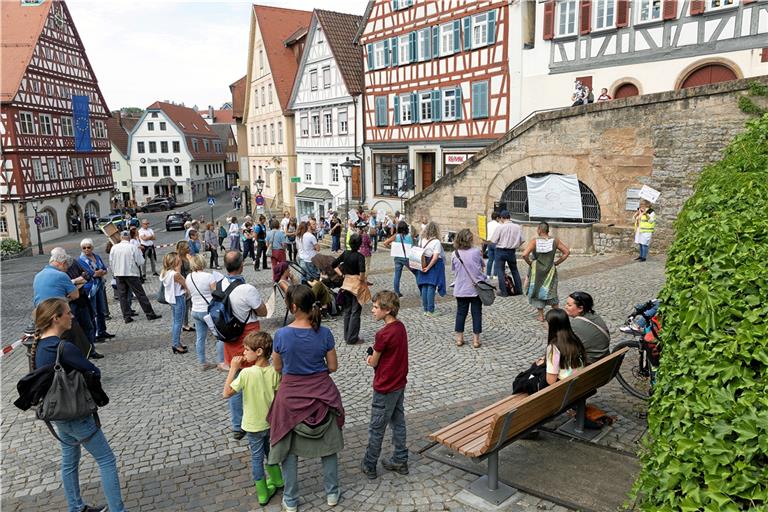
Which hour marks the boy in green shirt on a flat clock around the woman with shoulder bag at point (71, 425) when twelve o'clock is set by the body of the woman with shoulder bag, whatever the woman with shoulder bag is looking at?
The boy in green shirt is roughly at 2 o'clock from the woman with shoulder bag.

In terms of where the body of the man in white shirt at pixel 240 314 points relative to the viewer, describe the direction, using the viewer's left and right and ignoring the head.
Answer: facing away from the viewer and to the right of the viewer

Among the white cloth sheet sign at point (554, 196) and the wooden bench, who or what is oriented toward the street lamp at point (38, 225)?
the wooden bench

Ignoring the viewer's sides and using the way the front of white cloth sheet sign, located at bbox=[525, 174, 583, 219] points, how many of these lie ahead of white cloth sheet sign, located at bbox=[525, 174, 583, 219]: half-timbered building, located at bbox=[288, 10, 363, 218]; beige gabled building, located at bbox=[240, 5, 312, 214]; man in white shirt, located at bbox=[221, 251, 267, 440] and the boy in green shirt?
2

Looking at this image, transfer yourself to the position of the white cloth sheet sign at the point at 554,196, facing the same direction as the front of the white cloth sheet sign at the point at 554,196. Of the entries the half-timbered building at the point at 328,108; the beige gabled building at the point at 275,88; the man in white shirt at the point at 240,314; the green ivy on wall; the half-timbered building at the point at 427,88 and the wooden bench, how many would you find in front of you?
3

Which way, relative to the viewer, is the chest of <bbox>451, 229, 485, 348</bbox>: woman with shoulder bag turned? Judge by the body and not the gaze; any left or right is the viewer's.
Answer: facing away from the viewer

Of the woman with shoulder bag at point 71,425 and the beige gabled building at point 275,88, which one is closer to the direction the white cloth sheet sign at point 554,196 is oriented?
the woman with shoulder bag

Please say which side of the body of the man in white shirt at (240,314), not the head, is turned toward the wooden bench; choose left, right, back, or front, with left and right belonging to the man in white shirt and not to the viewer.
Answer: right

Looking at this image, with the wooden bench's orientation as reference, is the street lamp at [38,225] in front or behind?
in front

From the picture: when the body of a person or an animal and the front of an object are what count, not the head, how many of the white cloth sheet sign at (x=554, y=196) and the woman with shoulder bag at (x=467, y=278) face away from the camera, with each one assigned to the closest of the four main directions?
1

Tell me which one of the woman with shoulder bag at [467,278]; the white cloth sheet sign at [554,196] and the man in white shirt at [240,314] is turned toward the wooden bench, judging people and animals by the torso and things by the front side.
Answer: the white cloth sheet sign

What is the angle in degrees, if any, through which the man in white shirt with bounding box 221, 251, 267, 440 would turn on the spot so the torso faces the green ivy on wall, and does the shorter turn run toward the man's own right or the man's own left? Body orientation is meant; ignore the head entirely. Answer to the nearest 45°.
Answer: approximately 90° to the man's own right

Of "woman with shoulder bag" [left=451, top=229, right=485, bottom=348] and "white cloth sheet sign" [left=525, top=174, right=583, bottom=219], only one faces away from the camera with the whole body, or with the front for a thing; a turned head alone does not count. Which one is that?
the woman with shoulder bag

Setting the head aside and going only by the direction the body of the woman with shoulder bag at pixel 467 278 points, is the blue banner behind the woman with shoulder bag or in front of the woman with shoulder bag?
in front
